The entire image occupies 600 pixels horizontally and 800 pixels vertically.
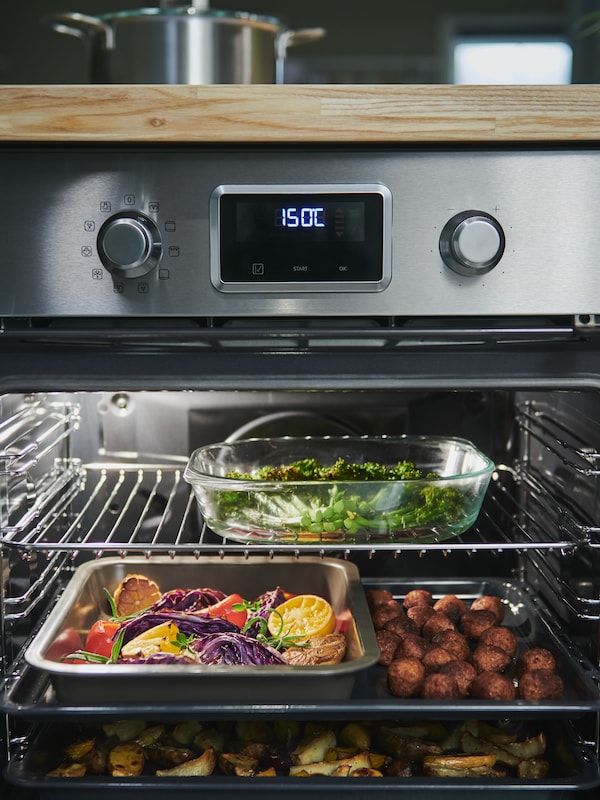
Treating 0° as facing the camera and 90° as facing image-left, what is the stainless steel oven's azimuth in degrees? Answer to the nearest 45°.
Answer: approximately 0°

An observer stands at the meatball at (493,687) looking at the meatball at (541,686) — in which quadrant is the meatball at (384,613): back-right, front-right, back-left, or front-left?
back-left
